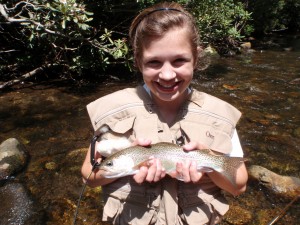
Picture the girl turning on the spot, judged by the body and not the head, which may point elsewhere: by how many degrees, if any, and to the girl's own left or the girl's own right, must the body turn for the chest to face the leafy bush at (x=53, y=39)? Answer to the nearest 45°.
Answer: approximately 135° to the girl's own right

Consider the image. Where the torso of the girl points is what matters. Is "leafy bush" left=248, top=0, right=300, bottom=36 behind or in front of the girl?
behind

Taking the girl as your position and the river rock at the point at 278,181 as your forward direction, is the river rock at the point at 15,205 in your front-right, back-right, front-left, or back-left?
back-left

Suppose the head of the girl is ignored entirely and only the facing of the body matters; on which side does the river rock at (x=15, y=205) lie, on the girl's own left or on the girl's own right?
on the girl's own right

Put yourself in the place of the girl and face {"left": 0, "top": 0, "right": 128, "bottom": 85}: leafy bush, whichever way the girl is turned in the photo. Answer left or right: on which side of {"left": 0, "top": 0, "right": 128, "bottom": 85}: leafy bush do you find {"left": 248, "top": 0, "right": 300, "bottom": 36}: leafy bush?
right

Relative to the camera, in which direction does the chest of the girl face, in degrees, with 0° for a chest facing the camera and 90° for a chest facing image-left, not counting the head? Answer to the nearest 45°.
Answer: approximately 0°

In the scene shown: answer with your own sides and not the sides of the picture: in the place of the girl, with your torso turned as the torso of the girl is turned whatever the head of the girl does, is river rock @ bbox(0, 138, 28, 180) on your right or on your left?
on your right
